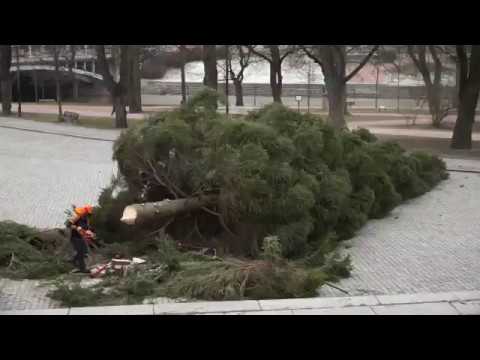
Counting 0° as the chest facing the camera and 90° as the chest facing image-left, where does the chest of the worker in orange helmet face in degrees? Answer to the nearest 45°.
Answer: approximately 315°

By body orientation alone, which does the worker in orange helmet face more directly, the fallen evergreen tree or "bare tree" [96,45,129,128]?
the fallen evergreen tree

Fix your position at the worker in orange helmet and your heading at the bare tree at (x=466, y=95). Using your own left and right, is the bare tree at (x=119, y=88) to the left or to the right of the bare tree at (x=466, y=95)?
left

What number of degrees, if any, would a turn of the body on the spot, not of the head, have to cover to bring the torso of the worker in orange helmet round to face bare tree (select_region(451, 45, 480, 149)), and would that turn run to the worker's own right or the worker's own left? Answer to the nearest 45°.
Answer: approximately 90° to the worker's own left

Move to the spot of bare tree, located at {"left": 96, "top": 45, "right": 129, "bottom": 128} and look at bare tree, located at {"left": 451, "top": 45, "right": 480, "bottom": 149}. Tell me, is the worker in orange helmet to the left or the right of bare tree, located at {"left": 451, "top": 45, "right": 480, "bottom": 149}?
right

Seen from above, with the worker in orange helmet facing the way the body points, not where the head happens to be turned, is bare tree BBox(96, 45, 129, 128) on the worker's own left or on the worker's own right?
on the worker's own left

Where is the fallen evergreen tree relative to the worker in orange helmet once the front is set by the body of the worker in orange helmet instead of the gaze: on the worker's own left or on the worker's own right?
on the worker's own left
